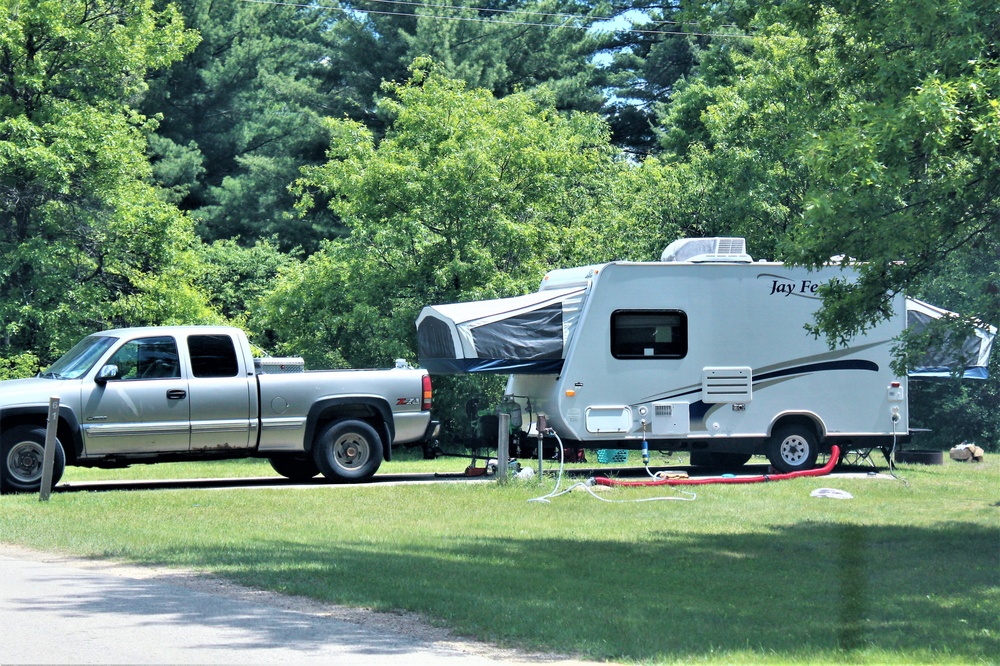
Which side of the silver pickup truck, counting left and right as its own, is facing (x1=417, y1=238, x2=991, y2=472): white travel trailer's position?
back

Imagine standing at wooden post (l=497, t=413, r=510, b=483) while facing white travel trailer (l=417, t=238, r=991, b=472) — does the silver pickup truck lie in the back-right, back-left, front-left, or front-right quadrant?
back-left

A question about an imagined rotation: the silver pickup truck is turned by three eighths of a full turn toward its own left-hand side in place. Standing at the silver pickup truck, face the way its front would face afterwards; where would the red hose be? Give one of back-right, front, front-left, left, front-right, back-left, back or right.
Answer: front-left

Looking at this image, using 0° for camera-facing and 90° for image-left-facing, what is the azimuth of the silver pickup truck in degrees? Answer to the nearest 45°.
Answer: approximately 90°

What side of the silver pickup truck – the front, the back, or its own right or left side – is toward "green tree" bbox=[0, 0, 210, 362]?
right

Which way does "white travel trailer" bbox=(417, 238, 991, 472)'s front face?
to the viewer's left

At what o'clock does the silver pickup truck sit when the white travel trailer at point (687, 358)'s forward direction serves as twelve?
The silver pickup truck is roughly at 11 o'clock from the white travel trailer.

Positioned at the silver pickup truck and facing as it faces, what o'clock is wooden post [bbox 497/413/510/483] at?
The wooden post is roughly at 6 o'clock from the silver pickup truck.

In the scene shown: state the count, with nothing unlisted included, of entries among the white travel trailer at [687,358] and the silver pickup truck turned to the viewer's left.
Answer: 2

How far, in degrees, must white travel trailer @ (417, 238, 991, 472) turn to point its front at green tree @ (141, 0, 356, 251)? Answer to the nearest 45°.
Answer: approximately 45° to its right

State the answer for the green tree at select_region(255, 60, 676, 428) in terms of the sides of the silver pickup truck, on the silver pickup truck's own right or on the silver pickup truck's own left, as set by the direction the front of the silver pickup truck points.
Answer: on the silver pickup truck's own right
